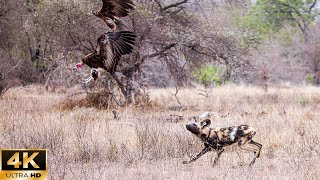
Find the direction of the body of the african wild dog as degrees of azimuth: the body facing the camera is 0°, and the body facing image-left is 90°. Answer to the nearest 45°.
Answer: approximately 90°

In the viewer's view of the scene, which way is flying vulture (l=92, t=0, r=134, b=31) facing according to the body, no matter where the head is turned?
to the viewer's left

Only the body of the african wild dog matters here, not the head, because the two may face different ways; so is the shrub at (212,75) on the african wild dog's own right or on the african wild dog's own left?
on the african wild dog's own right

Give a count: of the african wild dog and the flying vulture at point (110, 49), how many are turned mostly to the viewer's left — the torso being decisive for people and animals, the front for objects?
2

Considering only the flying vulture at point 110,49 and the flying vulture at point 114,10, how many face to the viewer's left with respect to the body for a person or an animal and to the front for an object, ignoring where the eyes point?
2

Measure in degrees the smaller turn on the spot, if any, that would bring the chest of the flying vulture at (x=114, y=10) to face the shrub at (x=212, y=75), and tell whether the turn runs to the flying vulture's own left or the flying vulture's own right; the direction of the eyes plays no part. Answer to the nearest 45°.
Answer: approximately 90° to the flying vulture's own right

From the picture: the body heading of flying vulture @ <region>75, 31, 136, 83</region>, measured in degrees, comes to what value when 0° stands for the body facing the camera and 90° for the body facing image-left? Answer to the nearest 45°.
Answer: approximately 90°
